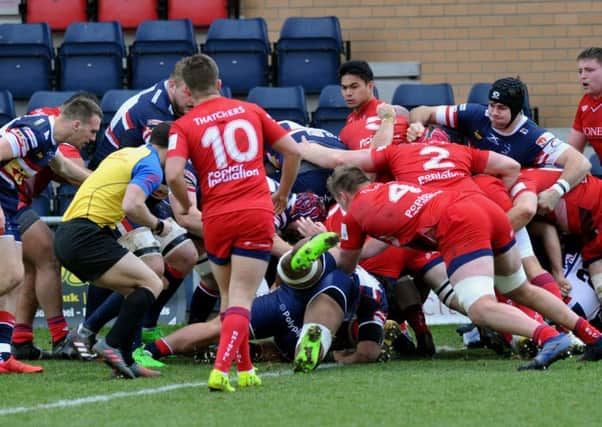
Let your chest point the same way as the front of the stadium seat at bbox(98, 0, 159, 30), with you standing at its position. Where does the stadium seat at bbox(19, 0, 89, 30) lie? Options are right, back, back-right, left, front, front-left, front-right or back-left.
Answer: right

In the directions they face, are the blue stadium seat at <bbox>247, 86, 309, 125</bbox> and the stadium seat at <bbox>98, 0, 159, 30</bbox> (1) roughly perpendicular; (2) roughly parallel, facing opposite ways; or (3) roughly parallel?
roughly parallel

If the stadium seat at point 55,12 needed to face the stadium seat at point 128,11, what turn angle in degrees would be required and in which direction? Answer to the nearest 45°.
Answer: approximately 90° to its left

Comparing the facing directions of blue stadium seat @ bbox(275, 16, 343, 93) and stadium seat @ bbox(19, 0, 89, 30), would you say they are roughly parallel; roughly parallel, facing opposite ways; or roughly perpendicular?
roughly parallel

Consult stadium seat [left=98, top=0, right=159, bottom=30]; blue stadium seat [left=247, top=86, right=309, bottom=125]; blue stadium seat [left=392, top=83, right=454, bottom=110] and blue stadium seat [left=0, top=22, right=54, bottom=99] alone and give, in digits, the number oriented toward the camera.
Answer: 4

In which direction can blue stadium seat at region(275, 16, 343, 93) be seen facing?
toward the camera

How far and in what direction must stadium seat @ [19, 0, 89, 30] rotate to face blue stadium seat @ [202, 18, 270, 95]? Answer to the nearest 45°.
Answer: approximately 45° to its left

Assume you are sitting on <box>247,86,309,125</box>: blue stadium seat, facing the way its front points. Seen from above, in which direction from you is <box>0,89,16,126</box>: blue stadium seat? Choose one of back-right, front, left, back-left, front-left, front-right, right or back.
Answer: right

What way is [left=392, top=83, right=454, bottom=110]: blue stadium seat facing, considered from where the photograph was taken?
facing the viewer

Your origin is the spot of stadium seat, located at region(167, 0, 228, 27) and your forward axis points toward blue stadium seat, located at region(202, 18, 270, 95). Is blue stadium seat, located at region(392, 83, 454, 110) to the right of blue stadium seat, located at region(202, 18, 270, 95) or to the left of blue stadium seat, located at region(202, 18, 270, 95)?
left

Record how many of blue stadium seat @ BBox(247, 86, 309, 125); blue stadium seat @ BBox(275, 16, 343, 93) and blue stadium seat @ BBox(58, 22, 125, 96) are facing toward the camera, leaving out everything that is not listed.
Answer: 3

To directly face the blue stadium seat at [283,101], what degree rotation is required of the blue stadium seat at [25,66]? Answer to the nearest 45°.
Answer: approximately 45° to its left

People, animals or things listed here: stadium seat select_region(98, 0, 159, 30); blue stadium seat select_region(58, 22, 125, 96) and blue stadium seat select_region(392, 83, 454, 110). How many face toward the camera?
3

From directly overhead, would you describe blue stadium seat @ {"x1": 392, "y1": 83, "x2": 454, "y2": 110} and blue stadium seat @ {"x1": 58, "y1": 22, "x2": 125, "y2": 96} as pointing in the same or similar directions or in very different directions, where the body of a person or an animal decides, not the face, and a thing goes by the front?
same or similar directions

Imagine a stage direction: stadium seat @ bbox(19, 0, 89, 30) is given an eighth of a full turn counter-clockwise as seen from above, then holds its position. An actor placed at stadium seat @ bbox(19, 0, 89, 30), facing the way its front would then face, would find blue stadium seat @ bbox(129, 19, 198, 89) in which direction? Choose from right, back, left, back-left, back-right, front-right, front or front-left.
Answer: front

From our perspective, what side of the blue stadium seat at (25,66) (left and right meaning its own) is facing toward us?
front

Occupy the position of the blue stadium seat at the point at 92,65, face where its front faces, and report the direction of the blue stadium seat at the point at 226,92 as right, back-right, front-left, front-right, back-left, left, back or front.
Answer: front-left

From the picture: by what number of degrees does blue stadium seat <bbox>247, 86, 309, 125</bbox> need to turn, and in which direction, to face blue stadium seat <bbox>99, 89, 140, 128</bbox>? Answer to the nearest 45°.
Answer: approximately 90° to its right

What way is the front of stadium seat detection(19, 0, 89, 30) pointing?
toward the camera

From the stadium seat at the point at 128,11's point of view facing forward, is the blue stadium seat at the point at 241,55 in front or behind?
in front
